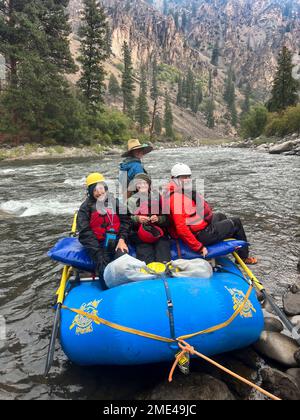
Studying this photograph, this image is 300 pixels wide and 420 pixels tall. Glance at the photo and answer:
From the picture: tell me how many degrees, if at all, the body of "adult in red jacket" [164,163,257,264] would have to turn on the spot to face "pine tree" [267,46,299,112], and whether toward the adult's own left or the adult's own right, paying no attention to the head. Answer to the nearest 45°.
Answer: approximately 135° to the adult's own left

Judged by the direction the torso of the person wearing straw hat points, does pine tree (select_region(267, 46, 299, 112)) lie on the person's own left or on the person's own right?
on the person's own left

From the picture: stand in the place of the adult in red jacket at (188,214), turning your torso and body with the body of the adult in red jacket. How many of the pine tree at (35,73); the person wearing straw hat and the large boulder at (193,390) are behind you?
2

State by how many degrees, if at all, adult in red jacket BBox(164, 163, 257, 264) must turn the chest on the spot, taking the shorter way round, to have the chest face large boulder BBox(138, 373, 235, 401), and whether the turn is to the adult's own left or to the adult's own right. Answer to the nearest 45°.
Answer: approximately 45° to the adult's own right

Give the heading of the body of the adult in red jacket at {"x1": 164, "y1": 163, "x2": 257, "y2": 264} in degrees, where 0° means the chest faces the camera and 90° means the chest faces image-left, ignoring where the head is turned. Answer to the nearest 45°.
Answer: approximately 315°

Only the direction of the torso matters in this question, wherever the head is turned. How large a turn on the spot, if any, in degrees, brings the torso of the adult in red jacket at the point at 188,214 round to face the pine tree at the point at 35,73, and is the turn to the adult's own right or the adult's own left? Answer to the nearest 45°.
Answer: approximately 180°

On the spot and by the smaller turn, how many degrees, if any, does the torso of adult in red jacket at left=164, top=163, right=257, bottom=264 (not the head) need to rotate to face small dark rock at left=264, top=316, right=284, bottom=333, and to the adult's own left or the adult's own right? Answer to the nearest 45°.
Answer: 0° — they already face it
